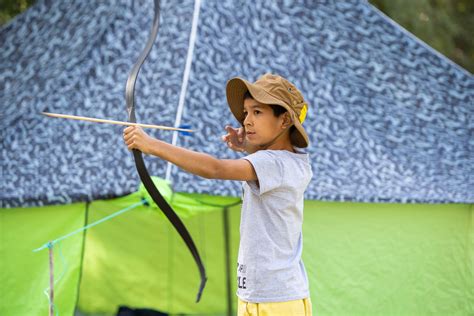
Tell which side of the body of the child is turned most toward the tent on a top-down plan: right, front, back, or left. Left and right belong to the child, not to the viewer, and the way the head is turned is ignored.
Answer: right

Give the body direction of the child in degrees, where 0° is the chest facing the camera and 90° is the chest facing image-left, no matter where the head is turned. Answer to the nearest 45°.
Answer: approximately 90°
